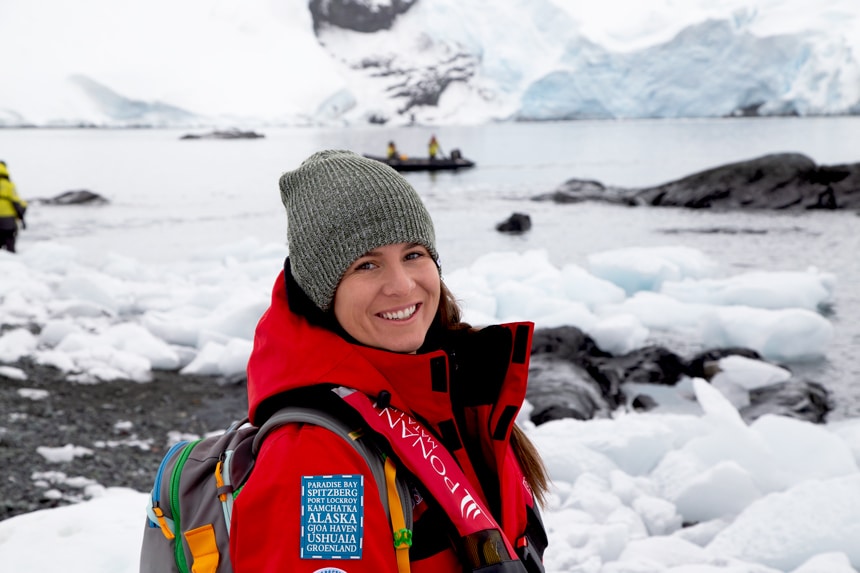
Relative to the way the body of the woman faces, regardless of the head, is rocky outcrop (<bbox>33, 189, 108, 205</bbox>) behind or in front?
behind

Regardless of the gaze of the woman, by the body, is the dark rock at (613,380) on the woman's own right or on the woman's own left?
on the woman's own left

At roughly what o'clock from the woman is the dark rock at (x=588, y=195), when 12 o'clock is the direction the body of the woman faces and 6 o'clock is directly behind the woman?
The dark rock is roughly at 8 o'clock from the woman.

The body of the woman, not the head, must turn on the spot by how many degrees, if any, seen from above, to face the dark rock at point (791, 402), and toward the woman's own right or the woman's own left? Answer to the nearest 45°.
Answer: approximately 90° to the woman's own left

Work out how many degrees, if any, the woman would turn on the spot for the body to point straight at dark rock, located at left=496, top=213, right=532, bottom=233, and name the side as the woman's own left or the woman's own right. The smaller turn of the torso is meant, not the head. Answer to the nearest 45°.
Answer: approximately 135° to the woman's own left

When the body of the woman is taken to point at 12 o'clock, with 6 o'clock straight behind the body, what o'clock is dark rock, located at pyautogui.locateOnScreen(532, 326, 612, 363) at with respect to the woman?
The dark rock is roughly at 8 o'clock from the woman.

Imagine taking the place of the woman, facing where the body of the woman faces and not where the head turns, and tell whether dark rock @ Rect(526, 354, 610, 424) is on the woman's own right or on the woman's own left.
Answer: on the woman's own left

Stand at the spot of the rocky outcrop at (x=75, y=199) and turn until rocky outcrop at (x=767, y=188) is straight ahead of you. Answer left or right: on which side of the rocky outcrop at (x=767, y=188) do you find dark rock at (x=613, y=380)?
right

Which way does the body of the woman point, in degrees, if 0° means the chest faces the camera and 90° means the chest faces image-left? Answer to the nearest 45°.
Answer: approximately 315°

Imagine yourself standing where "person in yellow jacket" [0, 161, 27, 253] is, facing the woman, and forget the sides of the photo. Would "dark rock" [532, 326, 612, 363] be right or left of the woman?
left
